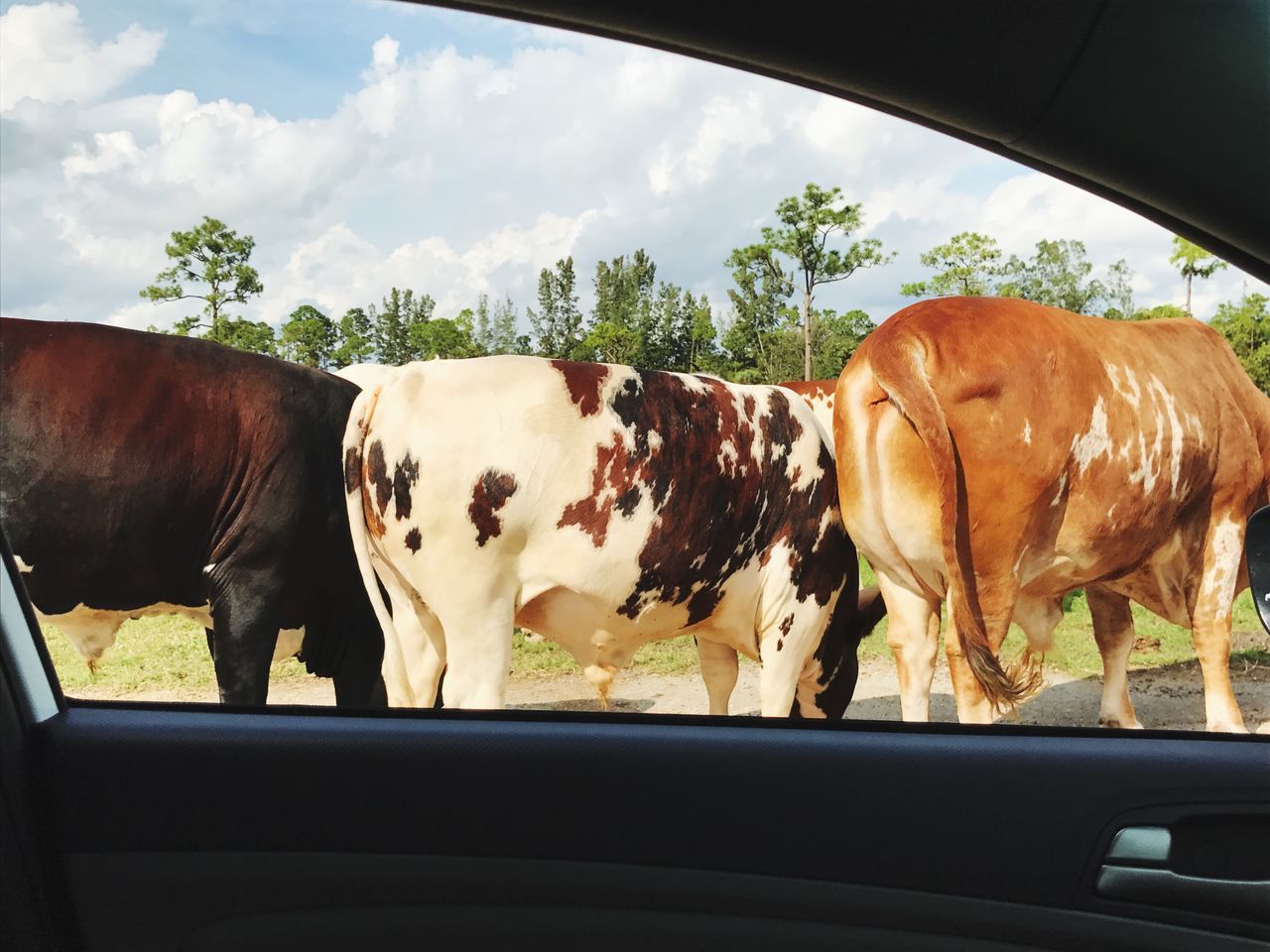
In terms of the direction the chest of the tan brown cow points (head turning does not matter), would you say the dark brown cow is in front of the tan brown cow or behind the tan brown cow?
behind

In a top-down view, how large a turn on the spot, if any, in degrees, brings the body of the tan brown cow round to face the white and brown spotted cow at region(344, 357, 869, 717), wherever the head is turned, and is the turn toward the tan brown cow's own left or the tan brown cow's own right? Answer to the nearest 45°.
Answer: approximately 135° to the tan brown cow's own left

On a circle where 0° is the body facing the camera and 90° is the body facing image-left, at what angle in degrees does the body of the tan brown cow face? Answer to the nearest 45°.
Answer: approximately 225°

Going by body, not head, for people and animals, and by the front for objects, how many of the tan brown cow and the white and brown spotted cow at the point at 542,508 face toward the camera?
0

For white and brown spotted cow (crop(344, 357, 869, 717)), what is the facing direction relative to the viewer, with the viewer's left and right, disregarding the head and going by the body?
facing to the right of the viewer
